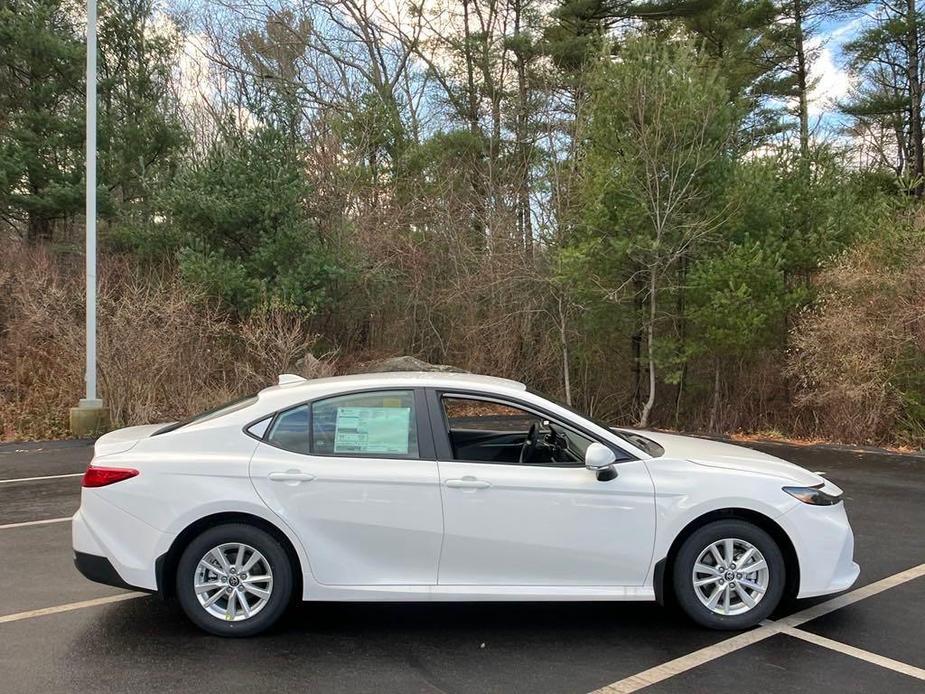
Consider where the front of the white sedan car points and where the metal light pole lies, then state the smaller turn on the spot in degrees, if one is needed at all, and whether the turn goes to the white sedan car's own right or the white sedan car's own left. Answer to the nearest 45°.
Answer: approximately 135° to the white sedan car's own left

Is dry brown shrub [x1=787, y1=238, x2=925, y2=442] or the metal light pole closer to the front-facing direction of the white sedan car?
the dry brown shrub

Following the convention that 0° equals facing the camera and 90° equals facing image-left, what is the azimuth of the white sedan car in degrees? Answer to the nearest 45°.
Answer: approximately 270°

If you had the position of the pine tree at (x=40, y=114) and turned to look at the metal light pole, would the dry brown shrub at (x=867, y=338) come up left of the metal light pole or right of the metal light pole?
left

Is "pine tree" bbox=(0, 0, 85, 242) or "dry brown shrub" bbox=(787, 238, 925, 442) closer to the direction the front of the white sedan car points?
the dry brown shrub

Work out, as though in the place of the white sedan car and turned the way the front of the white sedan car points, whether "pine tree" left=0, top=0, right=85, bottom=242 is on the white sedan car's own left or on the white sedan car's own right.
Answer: on the white sedan car's own left

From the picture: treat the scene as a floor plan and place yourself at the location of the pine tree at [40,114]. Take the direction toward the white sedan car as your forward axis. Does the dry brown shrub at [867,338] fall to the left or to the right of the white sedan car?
left

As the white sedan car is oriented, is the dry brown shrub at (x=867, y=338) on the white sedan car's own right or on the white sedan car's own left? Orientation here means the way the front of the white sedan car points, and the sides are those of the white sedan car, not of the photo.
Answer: on the white sedan car's own left
